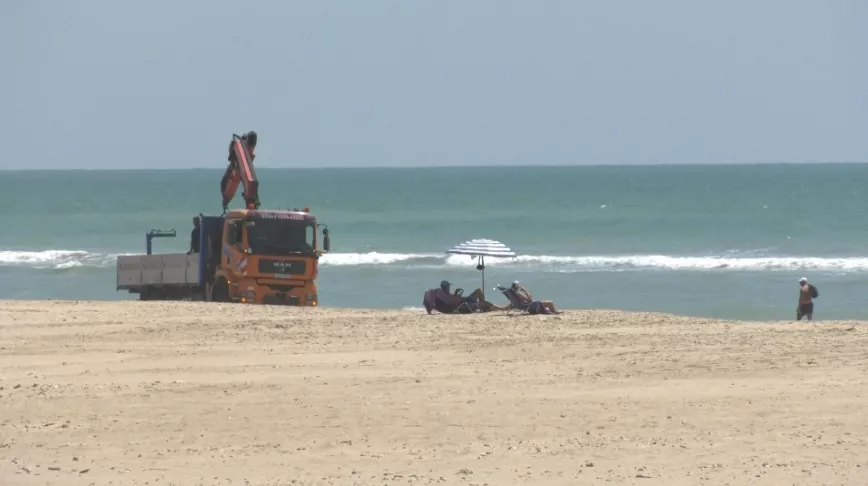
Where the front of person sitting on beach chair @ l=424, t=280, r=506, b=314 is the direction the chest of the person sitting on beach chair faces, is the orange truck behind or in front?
behind

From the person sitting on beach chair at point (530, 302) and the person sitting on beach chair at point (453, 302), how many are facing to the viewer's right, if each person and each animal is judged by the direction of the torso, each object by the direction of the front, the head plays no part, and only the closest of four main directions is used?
2

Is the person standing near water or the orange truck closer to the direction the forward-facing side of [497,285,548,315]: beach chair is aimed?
the person standing near water

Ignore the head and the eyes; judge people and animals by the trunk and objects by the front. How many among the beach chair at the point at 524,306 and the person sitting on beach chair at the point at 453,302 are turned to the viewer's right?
2

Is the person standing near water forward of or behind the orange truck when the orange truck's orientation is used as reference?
forward

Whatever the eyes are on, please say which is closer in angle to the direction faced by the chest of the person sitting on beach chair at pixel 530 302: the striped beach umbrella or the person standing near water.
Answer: the person standing near water

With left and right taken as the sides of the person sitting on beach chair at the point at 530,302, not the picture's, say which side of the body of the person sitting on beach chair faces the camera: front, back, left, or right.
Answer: right

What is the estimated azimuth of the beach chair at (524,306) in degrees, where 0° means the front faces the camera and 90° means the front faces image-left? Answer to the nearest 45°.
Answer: approximately 270°

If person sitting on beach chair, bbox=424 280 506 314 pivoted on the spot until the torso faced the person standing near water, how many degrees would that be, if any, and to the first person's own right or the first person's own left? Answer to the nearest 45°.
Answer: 0° — they already face them

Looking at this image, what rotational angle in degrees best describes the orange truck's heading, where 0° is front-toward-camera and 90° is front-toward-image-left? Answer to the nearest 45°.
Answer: approximately 315°

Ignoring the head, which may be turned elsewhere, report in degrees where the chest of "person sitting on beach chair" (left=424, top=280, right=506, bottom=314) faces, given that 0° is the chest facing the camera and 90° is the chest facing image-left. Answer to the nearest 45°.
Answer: approximately 270°

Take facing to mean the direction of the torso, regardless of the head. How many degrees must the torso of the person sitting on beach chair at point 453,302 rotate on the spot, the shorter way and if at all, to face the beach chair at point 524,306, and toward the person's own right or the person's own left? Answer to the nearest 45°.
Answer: approximately 45° to the person's own right
